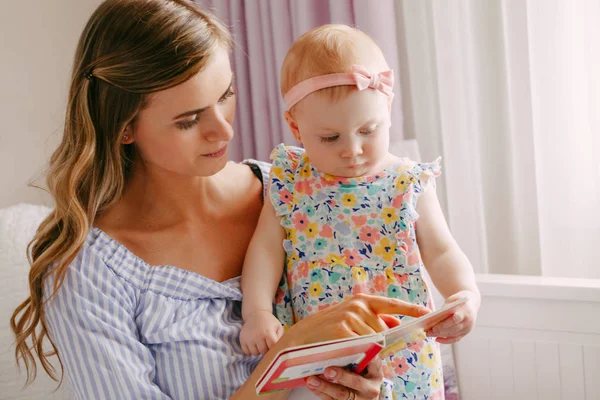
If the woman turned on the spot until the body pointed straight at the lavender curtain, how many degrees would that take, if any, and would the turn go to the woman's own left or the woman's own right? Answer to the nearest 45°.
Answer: approximately 135° to the woman's own left

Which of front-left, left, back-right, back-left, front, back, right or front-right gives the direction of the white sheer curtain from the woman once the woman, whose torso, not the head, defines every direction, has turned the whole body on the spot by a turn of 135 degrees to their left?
front-right

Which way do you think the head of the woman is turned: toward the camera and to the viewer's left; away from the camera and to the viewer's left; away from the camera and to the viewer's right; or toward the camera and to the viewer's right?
toward the camera and to the viewer's right

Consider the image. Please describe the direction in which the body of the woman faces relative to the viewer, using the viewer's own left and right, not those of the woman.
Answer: facing the viewer and to the right of the viewer
